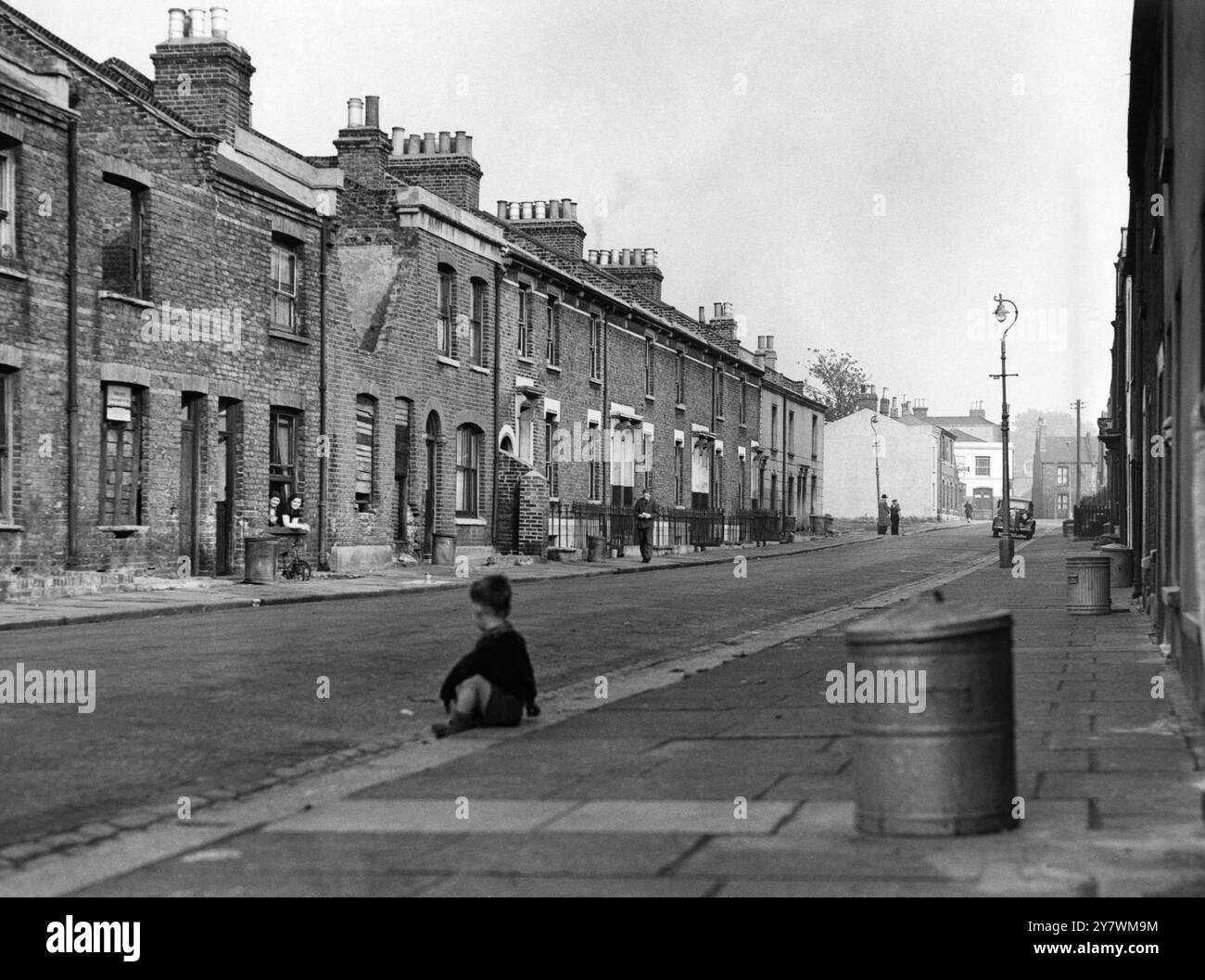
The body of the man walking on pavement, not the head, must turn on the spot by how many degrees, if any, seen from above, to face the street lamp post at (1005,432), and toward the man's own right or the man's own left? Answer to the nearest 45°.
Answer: approximately 90° to the man's own left

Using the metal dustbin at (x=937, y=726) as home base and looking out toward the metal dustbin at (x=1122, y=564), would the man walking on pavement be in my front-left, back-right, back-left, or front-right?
front-left

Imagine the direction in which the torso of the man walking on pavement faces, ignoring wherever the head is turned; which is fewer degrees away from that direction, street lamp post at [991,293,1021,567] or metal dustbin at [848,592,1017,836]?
the metal dustbin

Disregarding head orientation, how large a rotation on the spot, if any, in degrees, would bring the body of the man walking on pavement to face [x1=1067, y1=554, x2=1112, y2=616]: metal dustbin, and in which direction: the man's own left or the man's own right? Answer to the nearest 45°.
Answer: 0° — they already face it

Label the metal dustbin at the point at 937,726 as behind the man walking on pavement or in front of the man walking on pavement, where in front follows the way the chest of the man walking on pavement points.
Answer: in front

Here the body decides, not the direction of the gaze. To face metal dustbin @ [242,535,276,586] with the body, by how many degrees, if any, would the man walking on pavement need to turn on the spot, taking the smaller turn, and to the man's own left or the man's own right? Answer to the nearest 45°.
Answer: approximately 45° to the man's own right

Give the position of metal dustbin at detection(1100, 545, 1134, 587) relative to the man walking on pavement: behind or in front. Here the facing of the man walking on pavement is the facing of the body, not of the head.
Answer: in front

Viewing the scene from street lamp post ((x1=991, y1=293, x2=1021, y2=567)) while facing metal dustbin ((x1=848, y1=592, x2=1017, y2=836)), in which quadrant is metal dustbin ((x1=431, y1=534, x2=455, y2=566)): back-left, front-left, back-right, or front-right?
front-right

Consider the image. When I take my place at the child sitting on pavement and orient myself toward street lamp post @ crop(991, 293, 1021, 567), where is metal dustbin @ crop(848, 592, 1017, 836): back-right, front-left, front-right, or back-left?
back-right

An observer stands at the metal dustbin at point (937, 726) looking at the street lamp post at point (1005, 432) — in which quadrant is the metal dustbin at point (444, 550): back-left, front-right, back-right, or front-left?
front-left

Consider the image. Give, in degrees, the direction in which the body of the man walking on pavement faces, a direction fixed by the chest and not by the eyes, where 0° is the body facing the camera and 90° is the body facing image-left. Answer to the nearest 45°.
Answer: approximately 0°

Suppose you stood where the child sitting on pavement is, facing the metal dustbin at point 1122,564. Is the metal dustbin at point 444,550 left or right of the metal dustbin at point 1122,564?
left

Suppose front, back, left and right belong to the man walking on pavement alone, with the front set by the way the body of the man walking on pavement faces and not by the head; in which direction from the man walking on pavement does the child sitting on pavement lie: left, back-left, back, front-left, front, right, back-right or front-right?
front
